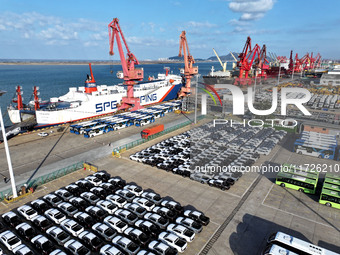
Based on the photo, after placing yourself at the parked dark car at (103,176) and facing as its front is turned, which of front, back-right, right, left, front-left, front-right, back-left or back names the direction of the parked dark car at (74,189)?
right

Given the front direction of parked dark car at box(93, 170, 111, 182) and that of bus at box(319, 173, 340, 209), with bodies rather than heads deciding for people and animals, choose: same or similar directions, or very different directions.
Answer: very different directions

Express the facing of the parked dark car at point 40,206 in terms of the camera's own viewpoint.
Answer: facing the viewer and to the right of the viewer

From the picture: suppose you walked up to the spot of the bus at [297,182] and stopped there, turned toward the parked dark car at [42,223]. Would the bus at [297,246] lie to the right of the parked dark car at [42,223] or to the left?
left

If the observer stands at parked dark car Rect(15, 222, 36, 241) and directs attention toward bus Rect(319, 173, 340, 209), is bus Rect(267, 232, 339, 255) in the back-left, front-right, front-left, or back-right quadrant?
front-right

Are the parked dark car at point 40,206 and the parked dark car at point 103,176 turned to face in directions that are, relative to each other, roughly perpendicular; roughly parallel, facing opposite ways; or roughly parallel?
roughly parallel

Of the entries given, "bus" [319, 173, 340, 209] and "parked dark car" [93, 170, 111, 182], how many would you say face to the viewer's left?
1
